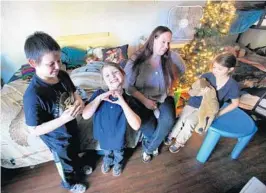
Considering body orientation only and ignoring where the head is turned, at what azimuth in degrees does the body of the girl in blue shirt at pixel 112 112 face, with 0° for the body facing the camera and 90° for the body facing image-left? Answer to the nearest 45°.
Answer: approximately 0°

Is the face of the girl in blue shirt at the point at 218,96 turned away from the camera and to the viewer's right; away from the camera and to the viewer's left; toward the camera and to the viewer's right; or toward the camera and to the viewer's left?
toward the camera and to the viewer's left

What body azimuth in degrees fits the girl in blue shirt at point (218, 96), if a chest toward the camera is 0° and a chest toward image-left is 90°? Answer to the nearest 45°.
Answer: approximately 45°

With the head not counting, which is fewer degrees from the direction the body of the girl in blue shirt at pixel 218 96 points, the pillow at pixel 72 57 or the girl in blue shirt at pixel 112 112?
the girl in blue shirt

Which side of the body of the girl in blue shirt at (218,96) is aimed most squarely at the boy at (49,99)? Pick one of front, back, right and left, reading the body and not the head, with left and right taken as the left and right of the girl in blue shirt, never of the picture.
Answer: front

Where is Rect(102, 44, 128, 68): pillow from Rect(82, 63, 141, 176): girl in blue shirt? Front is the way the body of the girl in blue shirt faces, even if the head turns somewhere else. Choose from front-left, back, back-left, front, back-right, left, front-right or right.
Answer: back

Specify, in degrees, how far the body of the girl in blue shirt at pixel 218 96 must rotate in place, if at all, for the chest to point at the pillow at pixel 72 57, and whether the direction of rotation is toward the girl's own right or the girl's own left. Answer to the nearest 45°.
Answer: approximately 45° to the girl's own right

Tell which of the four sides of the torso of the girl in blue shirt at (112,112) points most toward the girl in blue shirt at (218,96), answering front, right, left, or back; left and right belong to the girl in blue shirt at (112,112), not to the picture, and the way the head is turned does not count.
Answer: left

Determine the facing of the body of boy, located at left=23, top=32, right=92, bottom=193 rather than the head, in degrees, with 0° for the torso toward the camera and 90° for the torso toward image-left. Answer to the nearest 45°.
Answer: approximately 315°

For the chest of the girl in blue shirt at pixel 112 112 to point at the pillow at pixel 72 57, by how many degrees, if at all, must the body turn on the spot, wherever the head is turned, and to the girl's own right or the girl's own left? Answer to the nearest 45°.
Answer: approximately 180°
